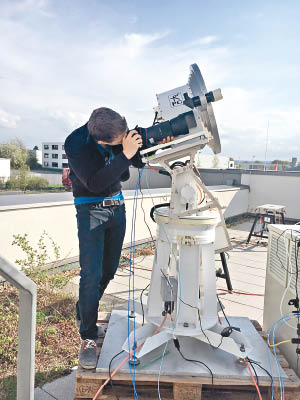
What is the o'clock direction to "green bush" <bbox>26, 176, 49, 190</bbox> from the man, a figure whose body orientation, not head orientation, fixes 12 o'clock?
The green bush is roughly at 7 o'clock from the man.

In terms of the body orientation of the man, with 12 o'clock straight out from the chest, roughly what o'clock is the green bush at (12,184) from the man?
The green bush is roughly at 7 o'clock from the man.

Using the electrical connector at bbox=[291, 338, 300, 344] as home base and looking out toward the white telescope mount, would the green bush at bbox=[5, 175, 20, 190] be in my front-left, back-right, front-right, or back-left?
front-right

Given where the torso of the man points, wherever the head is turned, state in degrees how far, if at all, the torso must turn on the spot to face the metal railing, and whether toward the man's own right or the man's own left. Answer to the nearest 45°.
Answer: approximately 90° to the man's own right

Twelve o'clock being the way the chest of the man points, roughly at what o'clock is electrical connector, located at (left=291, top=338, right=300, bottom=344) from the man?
The electrical connector is roughly at 11 o'clock from the man.

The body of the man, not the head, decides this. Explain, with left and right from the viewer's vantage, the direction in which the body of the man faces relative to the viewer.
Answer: facing the viewer and to the right of the viewer

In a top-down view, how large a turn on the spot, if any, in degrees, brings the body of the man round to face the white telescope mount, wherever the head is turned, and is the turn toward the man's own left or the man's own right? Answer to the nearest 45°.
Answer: approximately 45° to the man's own left

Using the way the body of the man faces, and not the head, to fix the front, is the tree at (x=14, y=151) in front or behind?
behind

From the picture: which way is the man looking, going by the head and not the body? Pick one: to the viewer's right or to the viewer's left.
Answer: to the viewer's right

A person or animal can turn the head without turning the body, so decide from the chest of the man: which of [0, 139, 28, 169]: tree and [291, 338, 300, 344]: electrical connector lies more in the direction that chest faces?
the electrical connector
